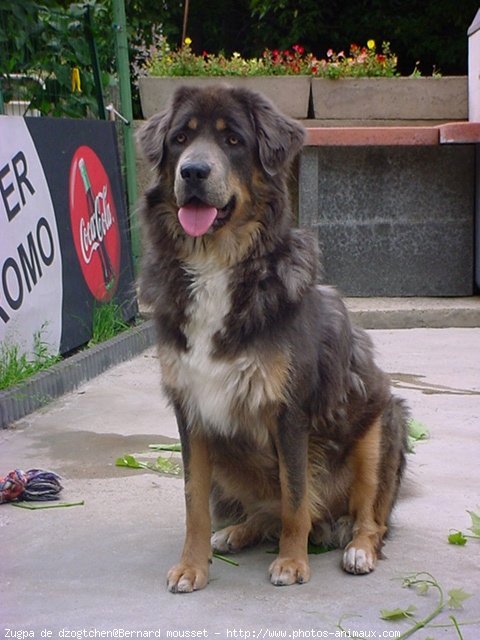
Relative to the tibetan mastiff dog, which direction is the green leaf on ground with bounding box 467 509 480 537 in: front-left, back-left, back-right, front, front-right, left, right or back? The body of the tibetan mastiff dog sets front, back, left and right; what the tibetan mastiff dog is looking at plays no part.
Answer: back-left

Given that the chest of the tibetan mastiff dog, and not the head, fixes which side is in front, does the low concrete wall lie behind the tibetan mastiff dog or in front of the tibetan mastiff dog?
behind

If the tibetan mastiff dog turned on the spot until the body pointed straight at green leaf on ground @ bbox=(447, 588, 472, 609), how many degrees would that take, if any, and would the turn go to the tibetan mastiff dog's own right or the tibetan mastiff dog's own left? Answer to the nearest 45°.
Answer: approximately 90° to the tibetan mastiff dog's own left

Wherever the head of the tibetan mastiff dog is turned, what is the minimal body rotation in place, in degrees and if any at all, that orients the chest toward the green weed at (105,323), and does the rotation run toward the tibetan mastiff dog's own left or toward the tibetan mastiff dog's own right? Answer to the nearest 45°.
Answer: approximately 135° to the tibetan mastiff dog's own right

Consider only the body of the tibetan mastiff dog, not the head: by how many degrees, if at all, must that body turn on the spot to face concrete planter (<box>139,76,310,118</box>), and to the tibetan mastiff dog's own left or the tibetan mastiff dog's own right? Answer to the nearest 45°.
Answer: approximately 135° to the tibetan mastiff dog's own right

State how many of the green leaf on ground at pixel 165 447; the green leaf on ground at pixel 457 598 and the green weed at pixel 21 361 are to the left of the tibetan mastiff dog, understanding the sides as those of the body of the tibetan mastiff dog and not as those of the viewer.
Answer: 1

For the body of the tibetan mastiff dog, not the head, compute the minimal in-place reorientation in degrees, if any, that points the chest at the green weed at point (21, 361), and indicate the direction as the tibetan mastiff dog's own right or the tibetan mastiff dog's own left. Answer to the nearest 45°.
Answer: approximately 90° to the tibetan mastiff dog's own right

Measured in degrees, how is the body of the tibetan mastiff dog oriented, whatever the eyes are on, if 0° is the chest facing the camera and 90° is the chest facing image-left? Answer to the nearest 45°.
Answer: approximately 45°

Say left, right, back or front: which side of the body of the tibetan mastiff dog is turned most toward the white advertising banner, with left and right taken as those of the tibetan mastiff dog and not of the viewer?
right

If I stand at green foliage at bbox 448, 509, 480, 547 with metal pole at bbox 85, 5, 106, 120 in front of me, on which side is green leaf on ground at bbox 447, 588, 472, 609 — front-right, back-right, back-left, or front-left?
back-left
